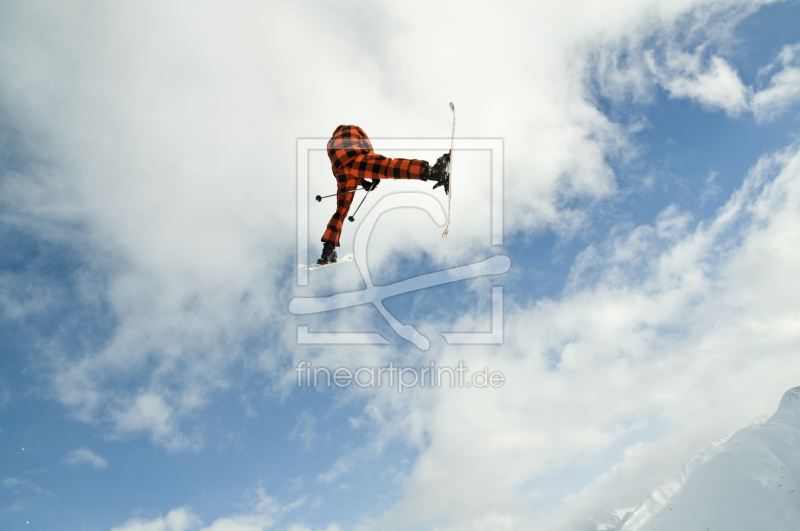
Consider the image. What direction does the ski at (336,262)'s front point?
to the viewer's right
